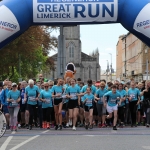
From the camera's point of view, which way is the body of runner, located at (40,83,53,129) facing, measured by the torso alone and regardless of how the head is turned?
toward the camera

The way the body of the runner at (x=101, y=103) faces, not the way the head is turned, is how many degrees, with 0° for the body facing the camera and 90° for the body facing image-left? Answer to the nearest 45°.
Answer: approximately 0°

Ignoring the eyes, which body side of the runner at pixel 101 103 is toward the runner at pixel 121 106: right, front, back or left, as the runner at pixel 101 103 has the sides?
left

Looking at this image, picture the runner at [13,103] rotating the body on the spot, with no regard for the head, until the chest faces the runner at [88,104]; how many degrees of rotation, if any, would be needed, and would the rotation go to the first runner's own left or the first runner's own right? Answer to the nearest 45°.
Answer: approximately 90° to the first runner's own left

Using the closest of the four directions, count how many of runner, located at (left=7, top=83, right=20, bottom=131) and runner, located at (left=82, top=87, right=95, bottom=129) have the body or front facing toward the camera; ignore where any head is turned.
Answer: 2

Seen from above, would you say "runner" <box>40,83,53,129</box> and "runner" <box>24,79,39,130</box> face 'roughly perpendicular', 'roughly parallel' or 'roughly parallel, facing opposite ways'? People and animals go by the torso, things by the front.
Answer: roughly parallel

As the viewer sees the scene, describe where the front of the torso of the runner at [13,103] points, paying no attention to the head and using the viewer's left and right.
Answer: facing the viewer

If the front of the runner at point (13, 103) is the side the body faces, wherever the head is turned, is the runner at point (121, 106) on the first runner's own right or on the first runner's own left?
on the first runner's own left

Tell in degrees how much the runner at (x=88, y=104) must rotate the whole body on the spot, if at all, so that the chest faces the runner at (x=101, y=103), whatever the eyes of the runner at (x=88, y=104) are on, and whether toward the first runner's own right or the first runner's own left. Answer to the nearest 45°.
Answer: approximately 135° to the first runner's own left

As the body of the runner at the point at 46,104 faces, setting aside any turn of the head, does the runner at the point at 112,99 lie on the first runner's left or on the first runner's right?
on the first runner's left

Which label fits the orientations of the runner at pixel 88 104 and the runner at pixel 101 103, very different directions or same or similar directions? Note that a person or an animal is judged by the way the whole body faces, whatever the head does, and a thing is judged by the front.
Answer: same or similar directions

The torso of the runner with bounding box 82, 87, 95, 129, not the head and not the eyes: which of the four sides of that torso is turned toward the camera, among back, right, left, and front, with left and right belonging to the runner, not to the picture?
front

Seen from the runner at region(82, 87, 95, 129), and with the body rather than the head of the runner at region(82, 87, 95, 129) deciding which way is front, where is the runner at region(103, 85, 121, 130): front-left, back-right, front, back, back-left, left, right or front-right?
front-left

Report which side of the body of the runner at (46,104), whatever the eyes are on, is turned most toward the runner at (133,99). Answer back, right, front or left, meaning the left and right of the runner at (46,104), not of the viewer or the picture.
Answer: left

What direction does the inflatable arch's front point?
toward the camera
